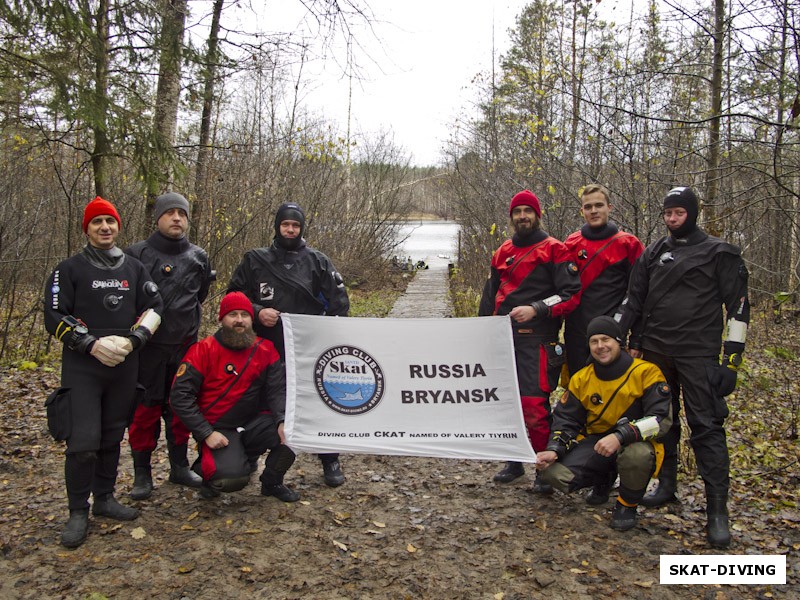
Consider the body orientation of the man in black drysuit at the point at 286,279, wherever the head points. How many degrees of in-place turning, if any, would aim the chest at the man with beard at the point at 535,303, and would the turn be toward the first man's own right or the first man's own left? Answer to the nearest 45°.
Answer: approximately 90° to the first man's own left

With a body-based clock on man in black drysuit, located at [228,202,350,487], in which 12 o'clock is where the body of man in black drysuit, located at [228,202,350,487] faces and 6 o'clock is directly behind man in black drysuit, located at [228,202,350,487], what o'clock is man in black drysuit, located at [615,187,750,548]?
man in black drysuit, located at [615,187,750,548] is roughly at 10 o'clock from man in black drysuit, located at [228,202,350,487].

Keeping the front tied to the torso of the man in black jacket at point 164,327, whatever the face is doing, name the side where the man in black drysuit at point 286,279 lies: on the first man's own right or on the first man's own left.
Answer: on the first man's own left

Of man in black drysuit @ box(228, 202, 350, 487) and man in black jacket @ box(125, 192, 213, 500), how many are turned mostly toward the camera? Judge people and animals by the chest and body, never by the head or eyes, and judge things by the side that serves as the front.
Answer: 2

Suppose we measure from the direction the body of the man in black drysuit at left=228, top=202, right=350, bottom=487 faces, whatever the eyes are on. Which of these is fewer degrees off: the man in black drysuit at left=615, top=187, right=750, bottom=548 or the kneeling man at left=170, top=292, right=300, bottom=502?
the kneeling man

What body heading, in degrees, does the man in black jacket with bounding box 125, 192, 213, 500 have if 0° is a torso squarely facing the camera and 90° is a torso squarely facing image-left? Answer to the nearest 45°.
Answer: approximately 0°

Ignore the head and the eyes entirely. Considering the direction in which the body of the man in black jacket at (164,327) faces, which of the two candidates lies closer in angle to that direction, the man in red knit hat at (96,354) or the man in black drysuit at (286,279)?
the man in red knit hat

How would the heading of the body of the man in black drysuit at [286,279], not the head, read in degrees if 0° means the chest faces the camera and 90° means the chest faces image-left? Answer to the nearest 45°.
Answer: approximately 0°
